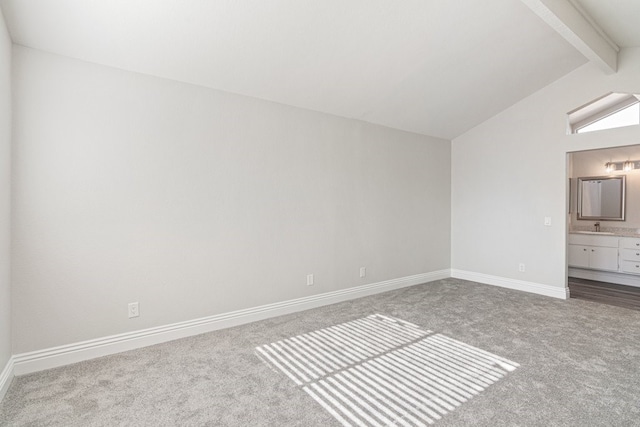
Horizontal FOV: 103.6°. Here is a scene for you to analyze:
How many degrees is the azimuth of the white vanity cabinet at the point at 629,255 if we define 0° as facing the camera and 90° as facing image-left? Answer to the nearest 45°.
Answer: approximately 0°
